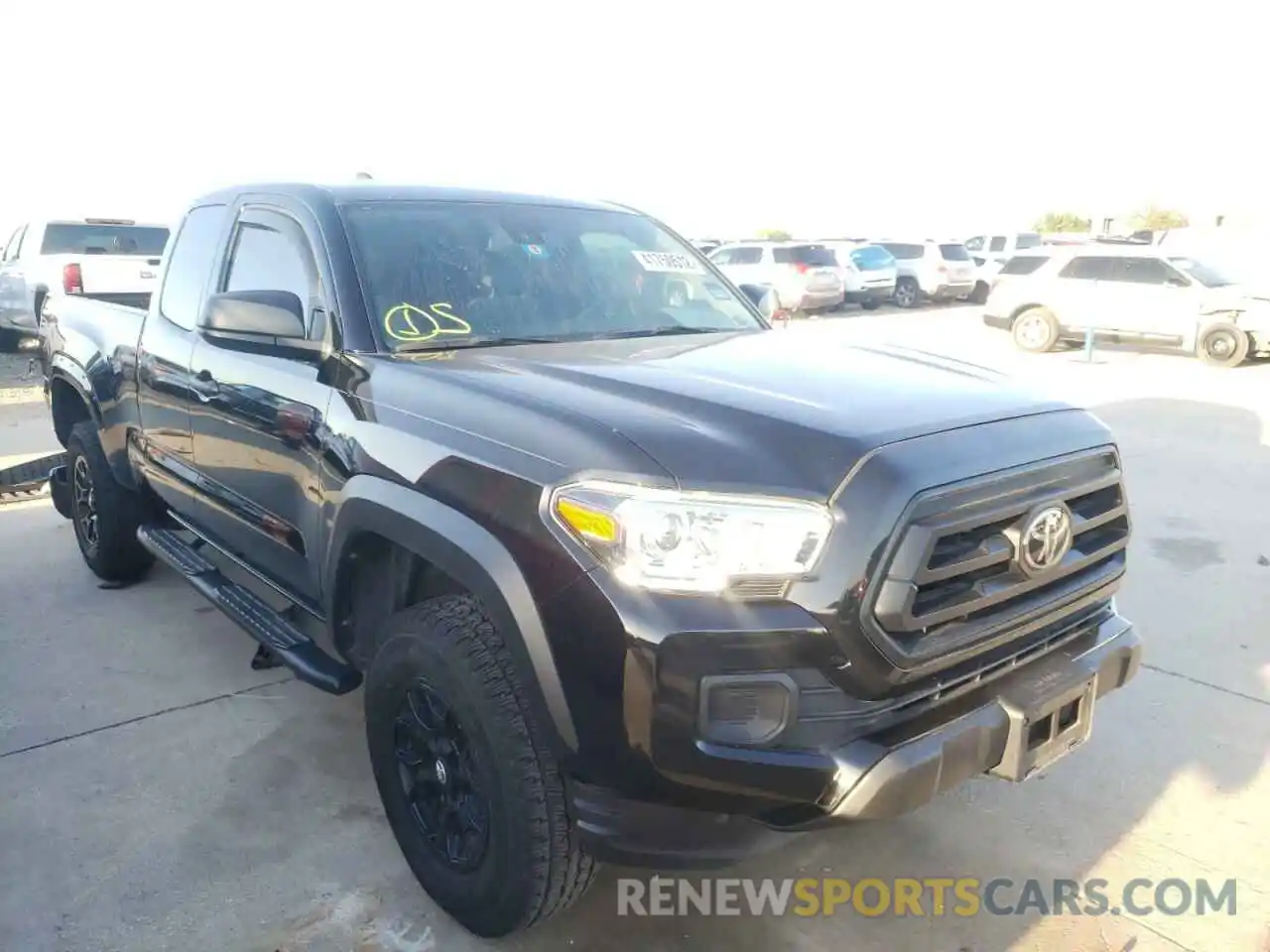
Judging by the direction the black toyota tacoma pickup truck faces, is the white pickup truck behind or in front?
behind

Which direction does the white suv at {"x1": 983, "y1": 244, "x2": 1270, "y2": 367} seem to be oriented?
to the viewer's right

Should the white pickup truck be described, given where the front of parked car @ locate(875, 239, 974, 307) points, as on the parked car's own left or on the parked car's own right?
on the parked car's own left

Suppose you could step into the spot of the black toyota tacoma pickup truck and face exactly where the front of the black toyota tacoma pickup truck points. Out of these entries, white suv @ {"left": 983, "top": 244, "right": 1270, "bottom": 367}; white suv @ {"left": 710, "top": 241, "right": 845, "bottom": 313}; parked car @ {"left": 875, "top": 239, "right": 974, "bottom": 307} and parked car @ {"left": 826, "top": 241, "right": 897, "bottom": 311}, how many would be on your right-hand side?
0

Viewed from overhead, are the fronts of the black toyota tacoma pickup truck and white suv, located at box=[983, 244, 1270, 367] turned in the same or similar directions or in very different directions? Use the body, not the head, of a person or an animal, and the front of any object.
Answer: same or similar directions

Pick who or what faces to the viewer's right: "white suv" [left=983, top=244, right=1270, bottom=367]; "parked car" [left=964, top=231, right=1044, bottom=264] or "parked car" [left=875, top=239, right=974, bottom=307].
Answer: the white suv

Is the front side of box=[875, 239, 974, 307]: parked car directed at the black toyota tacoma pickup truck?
no

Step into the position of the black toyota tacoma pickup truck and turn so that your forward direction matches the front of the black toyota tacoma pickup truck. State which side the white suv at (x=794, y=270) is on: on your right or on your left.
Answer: on your left

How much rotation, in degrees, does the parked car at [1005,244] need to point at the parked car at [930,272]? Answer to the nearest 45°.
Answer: approximately 135° to its left

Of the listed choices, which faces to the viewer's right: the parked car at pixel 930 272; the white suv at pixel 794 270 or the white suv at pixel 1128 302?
the white suv at pixel 1128 302

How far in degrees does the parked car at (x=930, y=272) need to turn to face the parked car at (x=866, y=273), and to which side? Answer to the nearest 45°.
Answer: approximately 90° to its left

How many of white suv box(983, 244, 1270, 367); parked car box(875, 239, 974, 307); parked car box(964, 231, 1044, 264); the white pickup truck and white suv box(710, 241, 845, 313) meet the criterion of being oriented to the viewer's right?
1

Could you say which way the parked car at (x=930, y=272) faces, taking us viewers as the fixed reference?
facing away from the viewer and to the left of the viewer

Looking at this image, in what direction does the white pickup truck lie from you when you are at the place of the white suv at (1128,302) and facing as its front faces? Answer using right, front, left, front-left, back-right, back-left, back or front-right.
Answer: back-right

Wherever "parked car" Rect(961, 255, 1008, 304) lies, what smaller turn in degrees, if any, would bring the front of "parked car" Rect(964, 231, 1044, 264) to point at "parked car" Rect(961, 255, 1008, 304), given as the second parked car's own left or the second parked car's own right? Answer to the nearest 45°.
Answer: approximately 135° to the second parked car's own left

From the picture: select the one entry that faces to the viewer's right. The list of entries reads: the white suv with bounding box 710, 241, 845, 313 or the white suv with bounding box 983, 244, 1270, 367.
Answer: the white suv with bounding box 983, 244, 1270, 367

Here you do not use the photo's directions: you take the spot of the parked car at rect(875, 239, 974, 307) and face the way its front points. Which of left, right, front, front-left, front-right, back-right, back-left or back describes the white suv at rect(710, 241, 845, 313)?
left

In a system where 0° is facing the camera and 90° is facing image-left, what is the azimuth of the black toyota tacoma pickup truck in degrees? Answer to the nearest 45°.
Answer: approximately 315°

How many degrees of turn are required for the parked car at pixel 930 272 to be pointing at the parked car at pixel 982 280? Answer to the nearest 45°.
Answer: approximately 90° to its right

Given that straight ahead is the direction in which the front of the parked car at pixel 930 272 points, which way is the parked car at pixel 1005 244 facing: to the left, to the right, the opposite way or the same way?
the same way

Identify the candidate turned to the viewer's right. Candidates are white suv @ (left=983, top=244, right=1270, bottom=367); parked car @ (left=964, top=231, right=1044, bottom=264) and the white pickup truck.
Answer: the white suv

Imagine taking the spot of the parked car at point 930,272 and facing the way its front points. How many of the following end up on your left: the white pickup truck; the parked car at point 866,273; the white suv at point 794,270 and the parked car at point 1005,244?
3

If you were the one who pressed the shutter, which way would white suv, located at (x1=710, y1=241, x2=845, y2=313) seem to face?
facing away from the viewer and to the left of the viewer

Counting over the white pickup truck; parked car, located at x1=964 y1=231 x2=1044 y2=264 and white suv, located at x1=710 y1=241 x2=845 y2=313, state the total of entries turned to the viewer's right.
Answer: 0

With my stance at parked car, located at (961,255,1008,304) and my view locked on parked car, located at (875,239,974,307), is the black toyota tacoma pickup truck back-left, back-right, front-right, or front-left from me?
front-left
